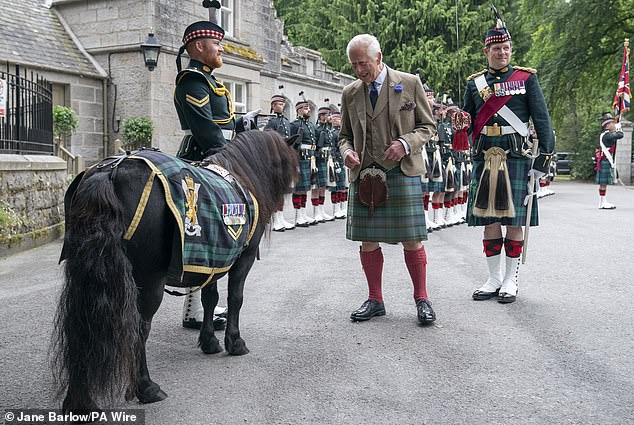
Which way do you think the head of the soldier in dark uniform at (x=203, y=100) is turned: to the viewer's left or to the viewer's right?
to the viewer's right

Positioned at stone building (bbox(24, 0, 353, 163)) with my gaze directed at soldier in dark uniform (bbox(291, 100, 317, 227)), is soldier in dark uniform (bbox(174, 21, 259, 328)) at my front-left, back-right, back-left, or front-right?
front-right

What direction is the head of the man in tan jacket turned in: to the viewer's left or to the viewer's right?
to the viewer's left

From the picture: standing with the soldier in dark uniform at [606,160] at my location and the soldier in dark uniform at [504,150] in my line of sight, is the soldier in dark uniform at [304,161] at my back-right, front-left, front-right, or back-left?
front-right

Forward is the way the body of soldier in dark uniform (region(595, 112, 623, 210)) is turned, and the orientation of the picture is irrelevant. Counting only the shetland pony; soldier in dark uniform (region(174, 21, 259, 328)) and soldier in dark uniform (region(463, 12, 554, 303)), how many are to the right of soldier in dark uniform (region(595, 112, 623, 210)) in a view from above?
3

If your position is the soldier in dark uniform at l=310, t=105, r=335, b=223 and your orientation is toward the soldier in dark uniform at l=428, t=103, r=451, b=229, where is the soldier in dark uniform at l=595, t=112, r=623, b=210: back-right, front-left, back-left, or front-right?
front-left

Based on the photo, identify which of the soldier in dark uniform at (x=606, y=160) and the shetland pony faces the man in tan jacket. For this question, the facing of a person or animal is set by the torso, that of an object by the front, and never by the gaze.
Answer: the shetland pony

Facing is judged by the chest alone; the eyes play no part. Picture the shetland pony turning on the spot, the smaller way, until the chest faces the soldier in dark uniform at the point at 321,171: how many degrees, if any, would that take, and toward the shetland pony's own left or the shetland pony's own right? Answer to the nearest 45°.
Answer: approximately 45° to the shetland pony's own left

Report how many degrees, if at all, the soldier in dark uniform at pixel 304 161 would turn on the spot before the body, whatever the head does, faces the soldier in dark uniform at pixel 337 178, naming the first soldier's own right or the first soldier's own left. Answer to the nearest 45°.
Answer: approximately 90° to the first soldier's own left

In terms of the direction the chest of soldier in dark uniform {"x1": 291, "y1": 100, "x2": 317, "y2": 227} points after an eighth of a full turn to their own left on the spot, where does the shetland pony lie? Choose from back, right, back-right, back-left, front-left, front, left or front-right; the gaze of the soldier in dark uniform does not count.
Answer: right

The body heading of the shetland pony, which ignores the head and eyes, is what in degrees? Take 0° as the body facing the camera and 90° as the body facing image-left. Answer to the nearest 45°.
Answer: approximately 225°

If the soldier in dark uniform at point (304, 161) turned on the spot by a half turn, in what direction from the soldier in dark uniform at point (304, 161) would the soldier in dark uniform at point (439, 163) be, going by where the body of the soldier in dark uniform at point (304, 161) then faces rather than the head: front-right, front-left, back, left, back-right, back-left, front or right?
back-right
